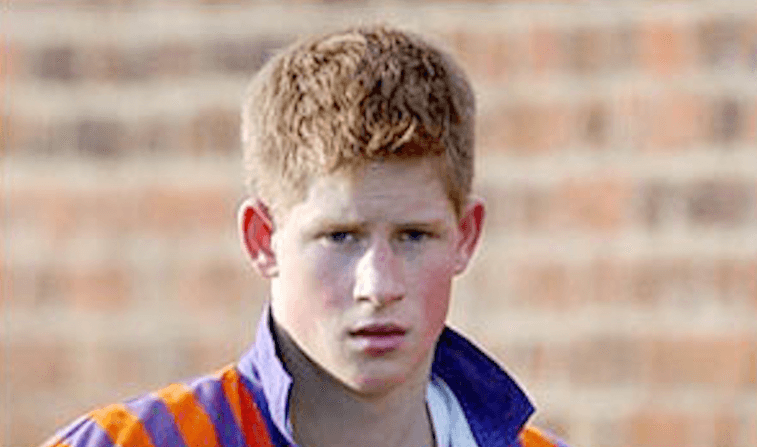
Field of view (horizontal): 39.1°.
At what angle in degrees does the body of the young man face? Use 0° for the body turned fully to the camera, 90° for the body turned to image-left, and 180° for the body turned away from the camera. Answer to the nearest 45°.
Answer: approximately 315°
